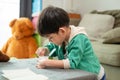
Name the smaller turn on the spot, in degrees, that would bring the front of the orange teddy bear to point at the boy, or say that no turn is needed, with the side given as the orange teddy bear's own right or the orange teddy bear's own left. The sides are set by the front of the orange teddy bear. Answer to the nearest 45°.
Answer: approximately 45° to the orange teddy bear's own left

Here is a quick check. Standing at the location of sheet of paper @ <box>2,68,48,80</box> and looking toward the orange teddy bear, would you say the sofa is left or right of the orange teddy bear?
right

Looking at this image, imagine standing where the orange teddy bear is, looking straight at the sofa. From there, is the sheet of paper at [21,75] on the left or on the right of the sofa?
right

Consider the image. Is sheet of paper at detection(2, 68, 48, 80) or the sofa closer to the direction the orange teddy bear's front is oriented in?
the sheet of paper

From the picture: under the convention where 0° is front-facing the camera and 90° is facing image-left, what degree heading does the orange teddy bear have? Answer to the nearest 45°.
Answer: approximately 45°

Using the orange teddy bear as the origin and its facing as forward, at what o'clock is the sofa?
The sofa is roughly at 9 o'clock from the orange teddy bear.

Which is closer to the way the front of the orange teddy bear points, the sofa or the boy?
the boy
